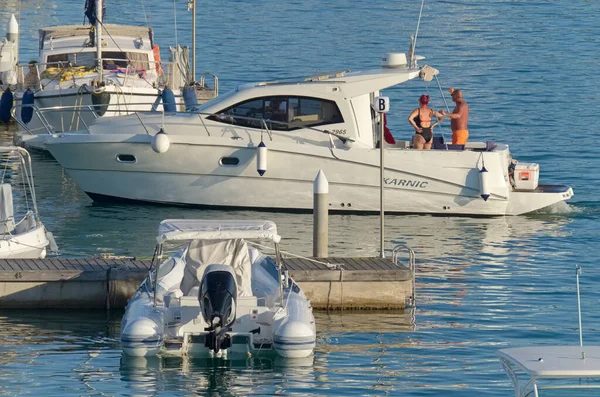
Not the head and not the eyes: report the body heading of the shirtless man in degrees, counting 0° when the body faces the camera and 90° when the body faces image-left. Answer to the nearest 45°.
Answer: approximately 90°

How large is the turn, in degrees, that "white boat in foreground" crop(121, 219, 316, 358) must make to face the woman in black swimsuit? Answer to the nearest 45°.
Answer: approximately 45° to its right

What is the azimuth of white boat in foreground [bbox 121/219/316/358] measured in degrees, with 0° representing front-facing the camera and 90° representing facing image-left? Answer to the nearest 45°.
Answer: approximately 180°

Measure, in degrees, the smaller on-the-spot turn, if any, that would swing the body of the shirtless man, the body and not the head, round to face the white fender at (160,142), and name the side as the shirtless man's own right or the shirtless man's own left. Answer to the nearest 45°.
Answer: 0° — they already face it

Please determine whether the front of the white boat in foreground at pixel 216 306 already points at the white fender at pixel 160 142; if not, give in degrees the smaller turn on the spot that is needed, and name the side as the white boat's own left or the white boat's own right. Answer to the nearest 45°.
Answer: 0° — it already faces it

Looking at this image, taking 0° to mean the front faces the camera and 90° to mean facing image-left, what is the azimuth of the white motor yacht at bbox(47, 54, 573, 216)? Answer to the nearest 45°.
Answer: approximately 90°

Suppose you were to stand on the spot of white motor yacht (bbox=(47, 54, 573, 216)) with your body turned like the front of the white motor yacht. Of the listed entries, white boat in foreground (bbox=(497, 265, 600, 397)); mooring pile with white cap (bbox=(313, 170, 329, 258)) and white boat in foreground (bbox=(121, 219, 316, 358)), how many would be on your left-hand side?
3

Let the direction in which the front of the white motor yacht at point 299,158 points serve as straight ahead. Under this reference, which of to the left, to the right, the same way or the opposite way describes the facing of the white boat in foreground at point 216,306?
to the right

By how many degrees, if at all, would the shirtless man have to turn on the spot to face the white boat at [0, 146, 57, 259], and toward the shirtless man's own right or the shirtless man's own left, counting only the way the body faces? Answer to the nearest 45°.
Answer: approximately 45° to the shirtless man's own left

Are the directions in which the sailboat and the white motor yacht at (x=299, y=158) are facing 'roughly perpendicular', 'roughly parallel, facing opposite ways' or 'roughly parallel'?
roughly perpendicular
